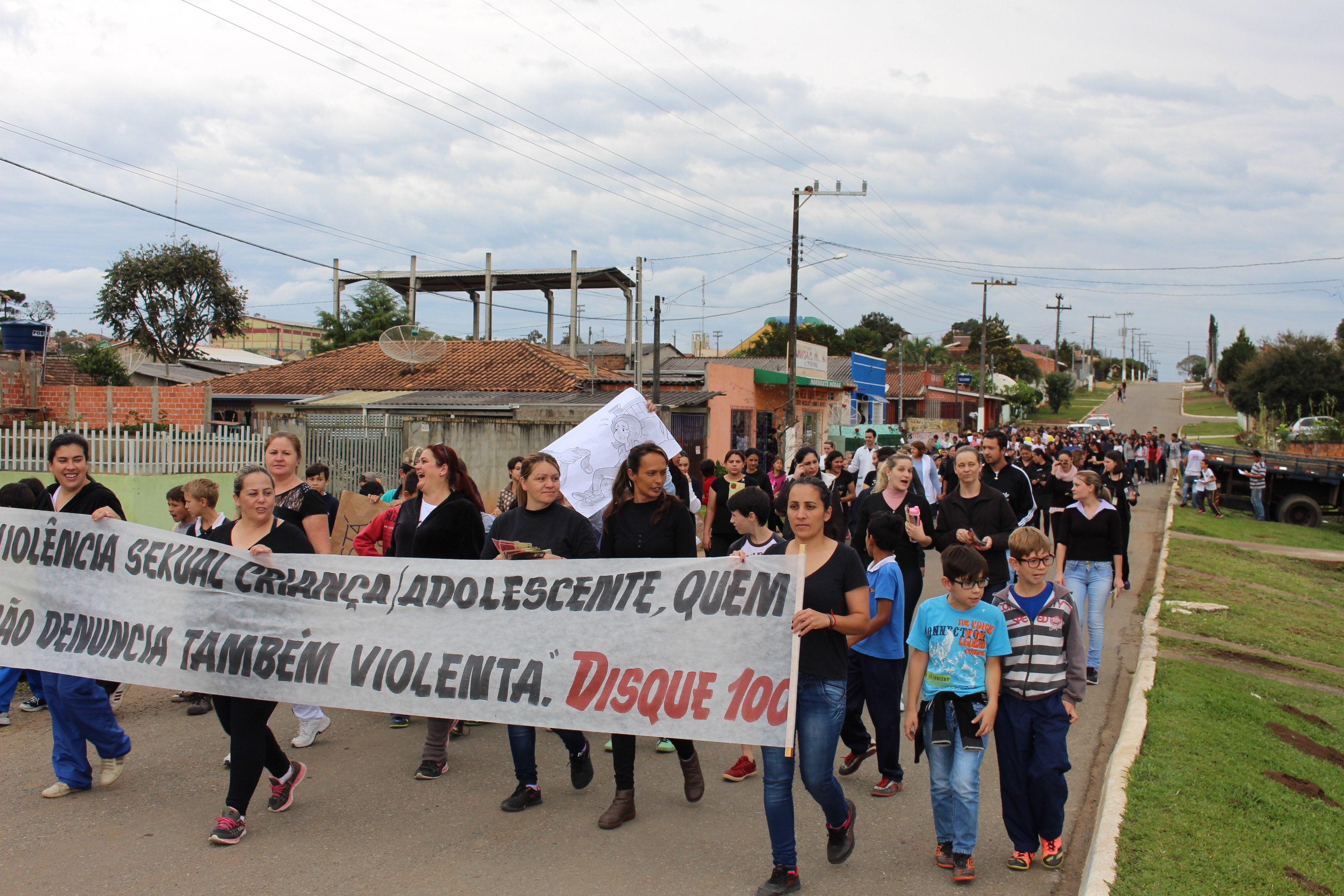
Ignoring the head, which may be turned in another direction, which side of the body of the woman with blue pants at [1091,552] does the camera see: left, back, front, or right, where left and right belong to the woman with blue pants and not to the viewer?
front

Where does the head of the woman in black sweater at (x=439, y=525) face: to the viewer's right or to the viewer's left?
to the viewer's left

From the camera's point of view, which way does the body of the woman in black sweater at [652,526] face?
toward the camera

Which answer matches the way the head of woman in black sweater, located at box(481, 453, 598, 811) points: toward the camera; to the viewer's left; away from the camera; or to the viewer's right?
toward the camera

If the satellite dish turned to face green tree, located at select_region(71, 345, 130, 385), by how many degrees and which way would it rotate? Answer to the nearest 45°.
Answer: approximately 90° to its right

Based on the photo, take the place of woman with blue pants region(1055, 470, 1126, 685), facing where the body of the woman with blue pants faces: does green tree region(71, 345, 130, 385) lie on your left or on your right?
on your right

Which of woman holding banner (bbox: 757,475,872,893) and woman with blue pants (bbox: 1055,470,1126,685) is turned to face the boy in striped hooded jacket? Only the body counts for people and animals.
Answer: the woman with blue pants

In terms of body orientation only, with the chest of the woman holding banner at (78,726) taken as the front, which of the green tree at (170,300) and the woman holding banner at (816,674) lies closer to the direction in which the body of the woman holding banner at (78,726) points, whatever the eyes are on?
the woman holding banner

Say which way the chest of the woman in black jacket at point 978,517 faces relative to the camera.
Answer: toward the camera

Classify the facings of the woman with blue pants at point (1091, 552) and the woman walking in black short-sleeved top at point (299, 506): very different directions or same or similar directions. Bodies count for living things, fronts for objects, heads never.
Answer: same or similar directions

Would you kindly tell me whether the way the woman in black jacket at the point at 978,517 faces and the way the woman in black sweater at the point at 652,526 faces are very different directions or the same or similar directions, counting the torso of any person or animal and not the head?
same or similar directions

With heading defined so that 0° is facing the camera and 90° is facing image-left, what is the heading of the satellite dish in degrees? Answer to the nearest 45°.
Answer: approximately 0°

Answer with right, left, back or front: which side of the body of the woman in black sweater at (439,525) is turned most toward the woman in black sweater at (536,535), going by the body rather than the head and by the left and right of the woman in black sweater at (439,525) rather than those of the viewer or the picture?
left

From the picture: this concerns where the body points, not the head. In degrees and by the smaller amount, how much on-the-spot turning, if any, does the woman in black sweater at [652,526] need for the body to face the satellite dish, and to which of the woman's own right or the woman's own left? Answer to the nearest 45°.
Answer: approximately 180°

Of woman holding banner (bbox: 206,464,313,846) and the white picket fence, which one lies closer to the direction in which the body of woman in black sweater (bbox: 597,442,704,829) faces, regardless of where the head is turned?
the woman holding banner
